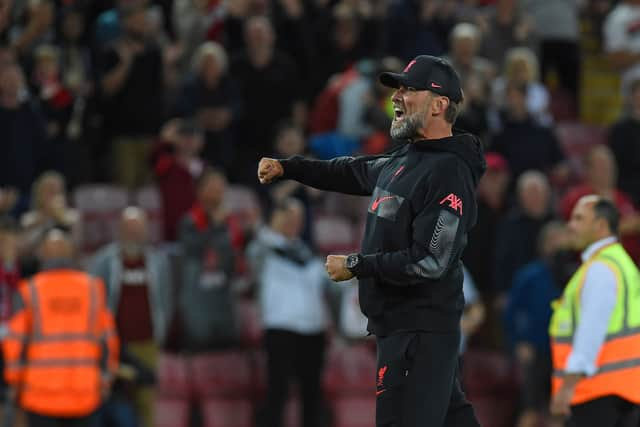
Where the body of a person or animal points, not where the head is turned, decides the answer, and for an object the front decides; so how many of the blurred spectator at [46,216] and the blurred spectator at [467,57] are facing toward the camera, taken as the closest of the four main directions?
2

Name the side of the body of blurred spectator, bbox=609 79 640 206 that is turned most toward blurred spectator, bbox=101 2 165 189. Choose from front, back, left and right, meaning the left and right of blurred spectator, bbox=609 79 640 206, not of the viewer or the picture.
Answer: right

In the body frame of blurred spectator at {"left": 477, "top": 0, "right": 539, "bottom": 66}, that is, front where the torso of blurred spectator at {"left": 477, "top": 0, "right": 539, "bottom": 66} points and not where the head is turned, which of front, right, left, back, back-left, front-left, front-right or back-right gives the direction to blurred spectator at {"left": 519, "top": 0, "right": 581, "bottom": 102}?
back-left

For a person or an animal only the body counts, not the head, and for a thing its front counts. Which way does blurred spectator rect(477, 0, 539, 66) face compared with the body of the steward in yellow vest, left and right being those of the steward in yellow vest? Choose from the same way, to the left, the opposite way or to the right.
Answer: to the left

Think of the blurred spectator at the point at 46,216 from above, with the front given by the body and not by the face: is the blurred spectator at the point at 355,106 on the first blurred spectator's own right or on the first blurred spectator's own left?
on the first blurred spectator's own left

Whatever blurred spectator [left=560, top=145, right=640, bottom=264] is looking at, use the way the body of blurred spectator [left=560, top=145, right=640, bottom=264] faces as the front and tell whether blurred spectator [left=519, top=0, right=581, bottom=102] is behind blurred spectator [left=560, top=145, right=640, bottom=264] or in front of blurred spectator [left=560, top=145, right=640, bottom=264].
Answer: behind

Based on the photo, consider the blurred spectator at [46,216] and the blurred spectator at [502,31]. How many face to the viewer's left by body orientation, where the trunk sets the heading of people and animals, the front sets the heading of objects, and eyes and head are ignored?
0

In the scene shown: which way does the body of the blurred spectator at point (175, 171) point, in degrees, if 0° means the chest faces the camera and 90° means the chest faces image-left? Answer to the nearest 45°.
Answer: approximately 0°

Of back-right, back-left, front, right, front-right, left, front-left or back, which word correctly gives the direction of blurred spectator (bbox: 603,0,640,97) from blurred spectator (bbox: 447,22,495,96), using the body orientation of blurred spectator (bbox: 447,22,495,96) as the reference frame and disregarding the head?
back-left

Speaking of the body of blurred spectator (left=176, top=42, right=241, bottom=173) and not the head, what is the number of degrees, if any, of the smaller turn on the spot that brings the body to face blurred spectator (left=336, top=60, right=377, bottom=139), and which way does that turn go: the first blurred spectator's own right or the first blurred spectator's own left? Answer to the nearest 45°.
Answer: approximately 90° to the first blurred spectator's own left
